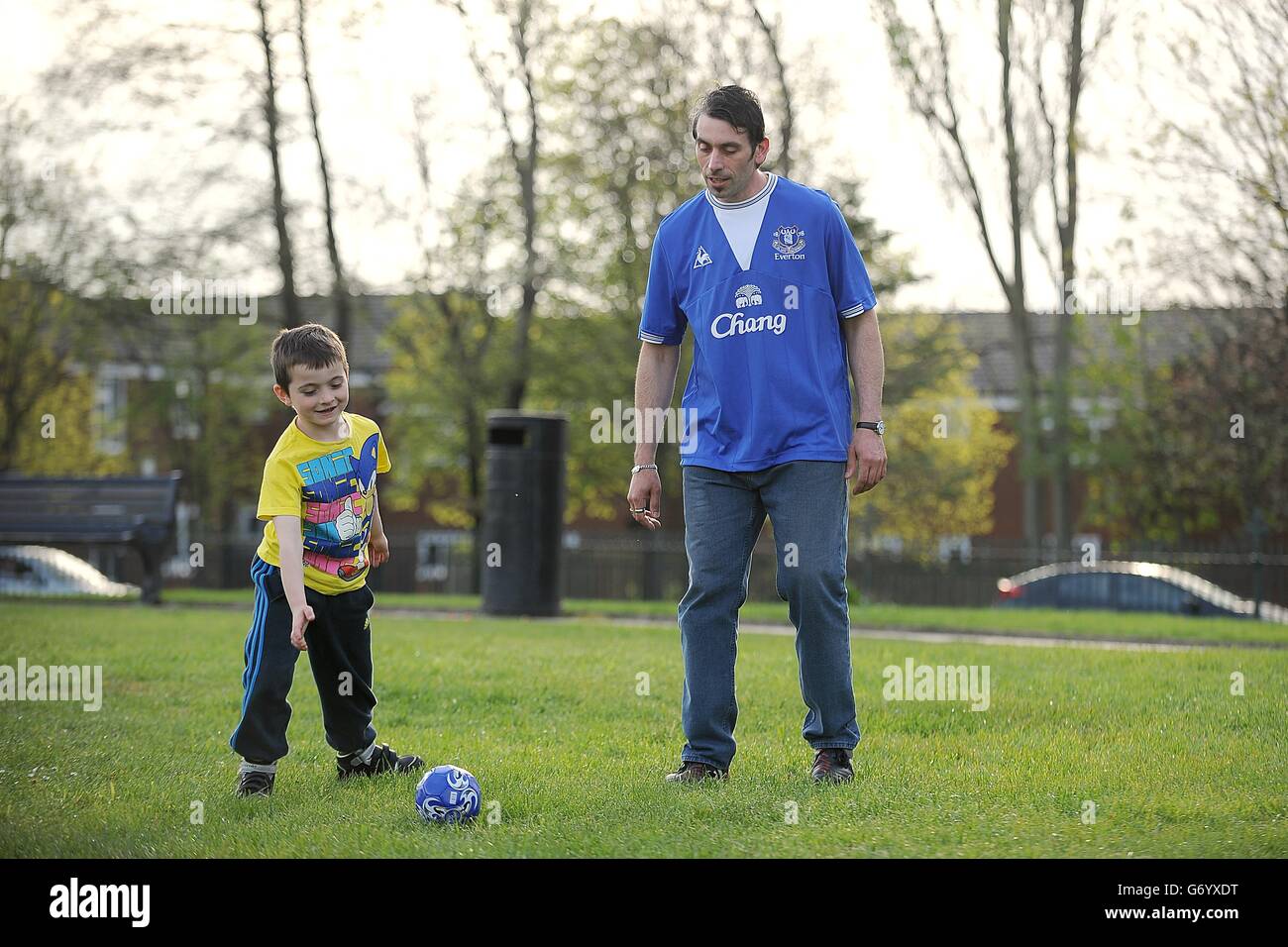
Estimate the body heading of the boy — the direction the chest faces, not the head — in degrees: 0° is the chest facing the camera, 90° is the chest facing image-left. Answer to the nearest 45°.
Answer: approximately 315°

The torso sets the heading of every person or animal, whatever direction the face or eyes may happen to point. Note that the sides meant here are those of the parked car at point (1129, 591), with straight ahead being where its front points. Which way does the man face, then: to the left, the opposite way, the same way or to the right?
to the right

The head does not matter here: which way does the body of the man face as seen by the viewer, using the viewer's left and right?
facing the viewer

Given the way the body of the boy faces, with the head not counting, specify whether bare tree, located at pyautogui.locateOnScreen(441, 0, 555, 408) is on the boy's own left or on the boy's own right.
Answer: on the boy's own left

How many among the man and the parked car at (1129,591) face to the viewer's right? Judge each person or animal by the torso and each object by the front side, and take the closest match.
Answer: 1

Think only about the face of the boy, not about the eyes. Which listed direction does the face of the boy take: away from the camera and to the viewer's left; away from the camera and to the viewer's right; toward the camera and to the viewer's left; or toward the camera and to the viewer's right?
toward the camera and to the viewer's right

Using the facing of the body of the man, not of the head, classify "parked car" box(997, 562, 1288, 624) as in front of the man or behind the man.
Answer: behind

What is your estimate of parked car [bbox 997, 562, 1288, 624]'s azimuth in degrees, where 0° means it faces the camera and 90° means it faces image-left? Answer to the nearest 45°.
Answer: approximately 270°

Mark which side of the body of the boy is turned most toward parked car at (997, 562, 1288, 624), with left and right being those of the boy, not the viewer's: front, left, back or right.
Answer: left

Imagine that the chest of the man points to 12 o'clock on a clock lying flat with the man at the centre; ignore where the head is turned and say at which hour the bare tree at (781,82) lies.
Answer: The bare tree is roughly at 6 o'clock from the man.
